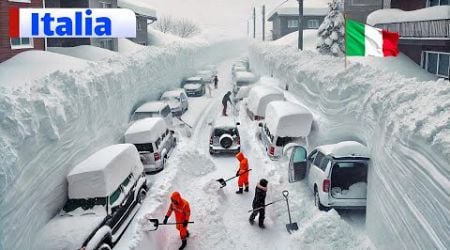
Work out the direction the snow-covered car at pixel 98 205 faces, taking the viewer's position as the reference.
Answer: facing the viewer and to the left of the viewer

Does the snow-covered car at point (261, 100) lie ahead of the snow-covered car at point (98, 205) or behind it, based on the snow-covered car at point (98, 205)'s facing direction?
behind

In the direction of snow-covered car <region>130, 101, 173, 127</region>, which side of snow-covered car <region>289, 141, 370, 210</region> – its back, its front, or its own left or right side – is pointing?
front

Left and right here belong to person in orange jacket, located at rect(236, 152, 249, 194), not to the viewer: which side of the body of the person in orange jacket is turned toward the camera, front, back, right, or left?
left

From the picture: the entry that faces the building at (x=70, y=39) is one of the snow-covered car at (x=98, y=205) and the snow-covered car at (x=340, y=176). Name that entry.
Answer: the snow-covered car at (x=340, y=176)
